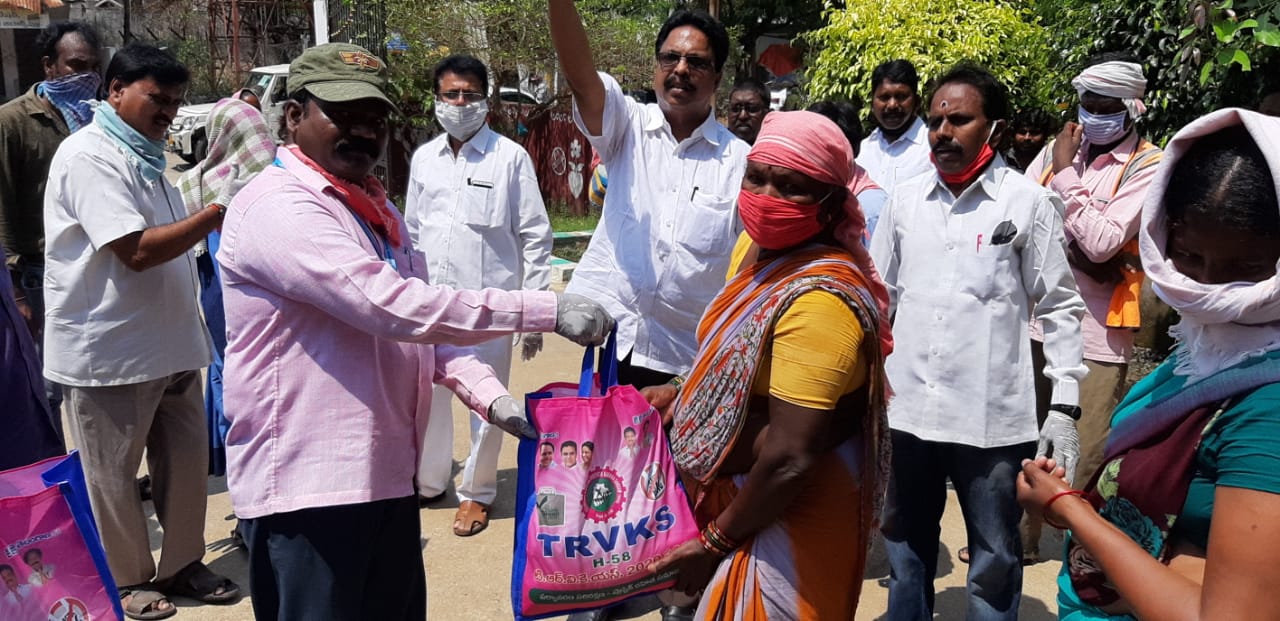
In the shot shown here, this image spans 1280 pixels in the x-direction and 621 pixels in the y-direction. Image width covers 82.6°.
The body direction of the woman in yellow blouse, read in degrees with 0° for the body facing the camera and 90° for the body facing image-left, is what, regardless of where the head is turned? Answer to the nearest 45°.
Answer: approximately 45°

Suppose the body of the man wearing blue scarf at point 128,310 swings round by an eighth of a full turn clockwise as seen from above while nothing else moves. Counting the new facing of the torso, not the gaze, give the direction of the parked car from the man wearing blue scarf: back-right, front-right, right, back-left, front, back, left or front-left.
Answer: back

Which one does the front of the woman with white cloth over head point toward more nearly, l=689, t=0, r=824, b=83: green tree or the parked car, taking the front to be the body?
the parked car

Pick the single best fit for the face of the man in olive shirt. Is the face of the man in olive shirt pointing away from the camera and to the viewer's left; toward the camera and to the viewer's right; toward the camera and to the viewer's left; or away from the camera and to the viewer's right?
toward the camera and to the viewer's right

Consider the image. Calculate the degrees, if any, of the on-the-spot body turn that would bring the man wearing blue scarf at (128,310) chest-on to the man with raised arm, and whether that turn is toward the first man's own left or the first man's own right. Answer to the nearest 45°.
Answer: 0° — they already face them

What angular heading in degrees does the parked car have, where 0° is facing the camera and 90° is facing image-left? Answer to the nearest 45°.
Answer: approximately 45°
